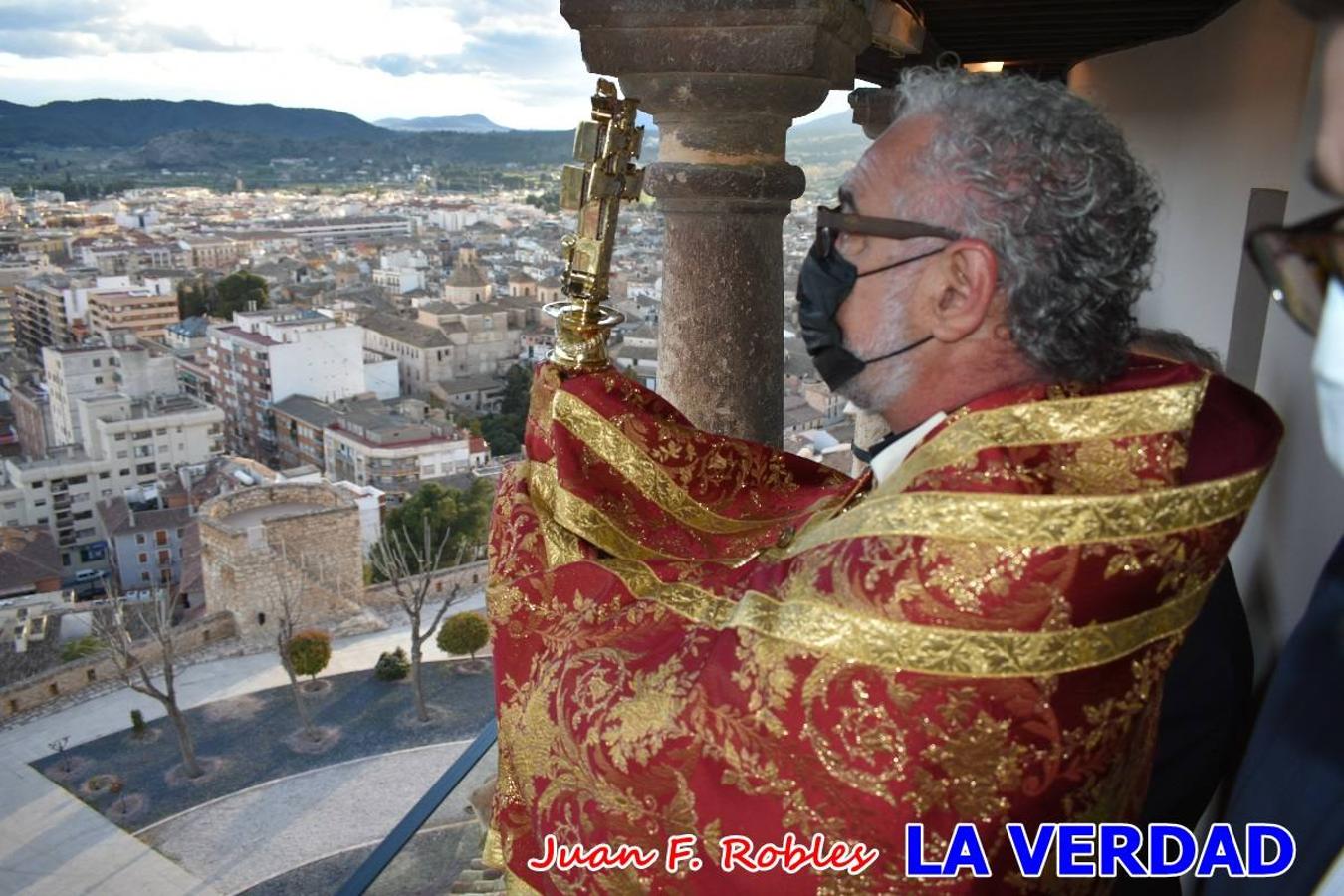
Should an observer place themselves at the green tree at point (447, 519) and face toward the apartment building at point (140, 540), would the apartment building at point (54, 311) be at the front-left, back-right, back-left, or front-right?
front-right

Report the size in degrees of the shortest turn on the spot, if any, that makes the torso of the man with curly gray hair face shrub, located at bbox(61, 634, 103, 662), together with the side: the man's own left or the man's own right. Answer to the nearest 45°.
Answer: approximately 45° to the man's own right

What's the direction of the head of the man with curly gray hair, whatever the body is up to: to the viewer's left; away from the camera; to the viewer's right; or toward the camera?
to the viewer's left

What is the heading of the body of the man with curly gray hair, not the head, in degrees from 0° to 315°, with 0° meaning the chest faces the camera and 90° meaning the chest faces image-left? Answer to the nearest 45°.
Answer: approximately 90°

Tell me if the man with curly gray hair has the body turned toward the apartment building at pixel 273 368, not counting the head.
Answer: no

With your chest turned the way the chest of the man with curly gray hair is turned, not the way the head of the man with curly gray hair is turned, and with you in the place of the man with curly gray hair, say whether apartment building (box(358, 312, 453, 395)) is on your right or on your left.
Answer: on your right

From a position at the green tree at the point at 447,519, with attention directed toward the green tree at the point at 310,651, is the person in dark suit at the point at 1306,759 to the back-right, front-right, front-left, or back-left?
front-left

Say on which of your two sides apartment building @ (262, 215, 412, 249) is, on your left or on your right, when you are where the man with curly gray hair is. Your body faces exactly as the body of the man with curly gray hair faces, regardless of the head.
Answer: on your right

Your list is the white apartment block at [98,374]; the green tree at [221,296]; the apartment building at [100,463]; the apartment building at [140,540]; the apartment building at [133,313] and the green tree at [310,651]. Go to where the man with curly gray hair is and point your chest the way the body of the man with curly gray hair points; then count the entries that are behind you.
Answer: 0

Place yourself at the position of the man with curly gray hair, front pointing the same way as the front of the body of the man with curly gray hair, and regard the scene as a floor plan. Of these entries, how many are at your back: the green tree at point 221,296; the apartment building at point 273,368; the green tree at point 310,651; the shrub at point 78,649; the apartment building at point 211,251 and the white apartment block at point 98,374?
0

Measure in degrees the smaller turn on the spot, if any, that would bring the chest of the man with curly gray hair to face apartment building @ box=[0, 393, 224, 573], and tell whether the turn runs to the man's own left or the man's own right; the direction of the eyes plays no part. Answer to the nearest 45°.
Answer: approximately 45° to the man's own right

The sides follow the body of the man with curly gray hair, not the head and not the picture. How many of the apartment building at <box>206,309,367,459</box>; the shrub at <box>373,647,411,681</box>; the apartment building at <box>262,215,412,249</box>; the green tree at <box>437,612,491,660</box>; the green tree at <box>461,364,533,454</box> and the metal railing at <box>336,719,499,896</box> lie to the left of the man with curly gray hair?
0
